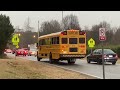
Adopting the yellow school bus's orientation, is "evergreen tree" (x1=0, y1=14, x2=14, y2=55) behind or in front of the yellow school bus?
in front

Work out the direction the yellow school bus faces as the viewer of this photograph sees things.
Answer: facing away from the viewer and to the left of the viewer
